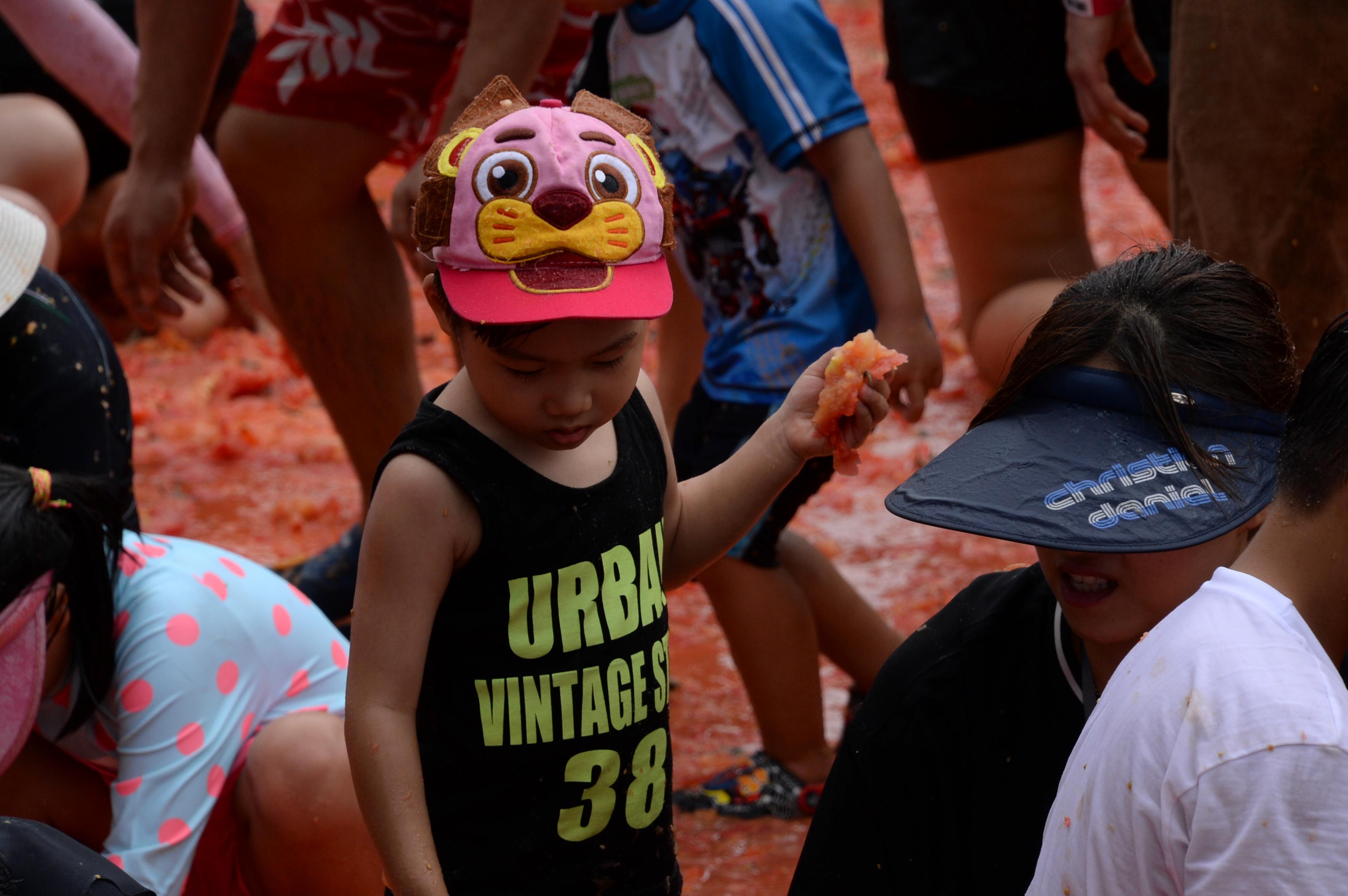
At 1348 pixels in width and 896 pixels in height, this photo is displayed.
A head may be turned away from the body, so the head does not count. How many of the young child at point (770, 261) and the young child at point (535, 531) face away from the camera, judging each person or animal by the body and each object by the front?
0

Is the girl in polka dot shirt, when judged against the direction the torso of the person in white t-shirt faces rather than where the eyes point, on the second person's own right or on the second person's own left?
on the second person's own left

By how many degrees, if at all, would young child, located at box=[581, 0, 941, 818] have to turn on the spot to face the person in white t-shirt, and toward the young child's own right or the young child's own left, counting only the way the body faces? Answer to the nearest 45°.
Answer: approximately 45° to the young child's own left

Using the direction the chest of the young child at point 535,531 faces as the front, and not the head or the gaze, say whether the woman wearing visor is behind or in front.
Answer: in front

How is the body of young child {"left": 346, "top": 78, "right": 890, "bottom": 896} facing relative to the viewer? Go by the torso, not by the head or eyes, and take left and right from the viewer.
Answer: facing the viewer and to the right of the viewer

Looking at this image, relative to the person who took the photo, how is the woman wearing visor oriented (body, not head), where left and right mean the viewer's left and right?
facing the viewer and to the left of the viewer

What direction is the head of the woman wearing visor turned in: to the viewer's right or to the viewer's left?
to the viewer's left

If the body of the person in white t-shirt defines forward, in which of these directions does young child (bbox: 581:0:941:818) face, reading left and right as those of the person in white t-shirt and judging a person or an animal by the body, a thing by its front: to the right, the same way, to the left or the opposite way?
the opposite way

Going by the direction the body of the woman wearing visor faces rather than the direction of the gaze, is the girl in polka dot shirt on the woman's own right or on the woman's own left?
on the woman's own right

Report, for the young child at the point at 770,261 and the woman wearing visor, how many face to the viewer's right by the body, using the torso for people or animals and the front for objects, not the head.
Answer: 0
